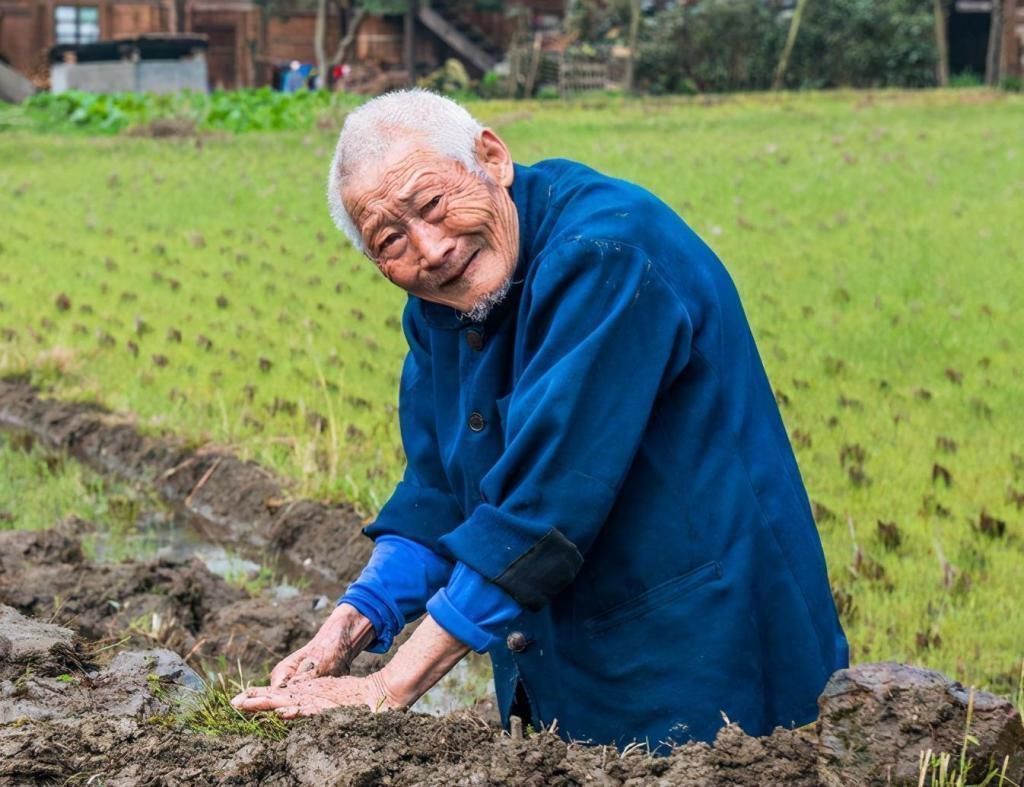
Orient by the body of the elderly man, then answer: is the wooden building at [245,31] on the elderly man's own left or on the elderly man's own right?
on the elderly man's own right

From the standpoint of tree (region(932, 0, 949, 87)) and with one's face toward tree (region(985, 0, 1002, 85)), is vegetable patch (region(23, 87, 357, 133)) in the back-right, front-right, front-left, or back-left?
back-right

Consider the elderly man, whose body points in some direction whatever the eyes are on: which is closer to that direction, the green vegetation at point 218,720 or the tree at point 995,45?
the green vegetation

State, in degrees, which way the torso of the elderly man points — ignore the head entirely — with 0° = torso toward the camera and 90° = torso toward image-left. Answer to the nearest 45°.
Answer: approximately 45°

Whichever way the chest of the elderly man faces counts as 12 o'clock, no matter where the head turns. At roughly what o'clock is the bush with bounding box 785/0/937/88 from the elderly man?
The bush is roughly at 5 o'clock from the elderly man.

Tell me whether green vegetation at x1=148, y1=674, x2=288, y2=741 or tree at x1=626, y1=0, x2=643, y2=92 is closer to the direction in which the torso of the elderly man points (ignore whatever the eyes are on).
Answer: the green vegetation

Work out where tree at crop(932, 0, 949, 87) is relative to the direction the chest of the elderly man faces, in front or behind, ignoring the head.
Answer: behind

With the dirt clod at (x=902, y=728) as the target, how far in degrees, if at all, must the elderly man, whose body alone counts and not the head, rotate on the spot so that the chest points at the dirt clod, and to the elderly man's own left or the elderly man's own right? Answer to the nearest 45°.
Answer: approximately 90° to the elderly man's own left

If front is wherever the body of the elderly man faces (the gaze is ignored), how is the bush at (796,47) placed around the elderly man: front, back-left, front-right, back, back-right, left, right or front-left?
back-right

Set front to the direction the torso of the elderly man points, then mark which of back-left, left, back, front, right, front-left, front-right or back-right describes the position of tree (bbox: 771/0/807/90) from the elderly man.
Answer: back-right

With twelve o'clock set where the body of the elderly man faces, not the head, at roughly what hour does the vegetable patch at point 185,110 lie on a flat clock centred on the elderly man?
The vegetable patch is roughly at 4 o'clock from the elderly man.

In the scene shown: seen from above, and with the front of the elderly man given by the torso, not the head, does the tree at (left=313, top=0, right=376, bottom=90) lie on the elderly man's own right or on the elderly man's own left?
on the elderly man's own right

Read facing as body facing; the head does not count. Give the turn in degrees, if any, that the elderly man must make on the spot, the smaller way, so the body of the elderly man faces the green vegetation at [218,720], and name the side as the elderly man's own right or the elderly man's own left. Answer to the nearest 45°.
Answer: approximately 45° to the elderly man's own right
